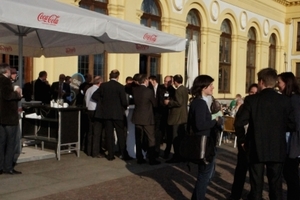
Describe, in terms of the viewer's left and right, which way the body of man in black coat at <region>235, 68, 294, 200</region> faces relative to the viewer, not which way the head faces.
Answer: facing away from the viewer

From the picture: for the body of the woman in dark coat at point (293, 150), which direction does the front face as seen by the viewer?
to the viewer's left

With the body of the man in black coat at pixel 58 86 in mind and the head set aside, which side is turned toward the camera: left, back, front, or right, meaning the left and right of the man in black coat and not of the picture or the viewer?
front
